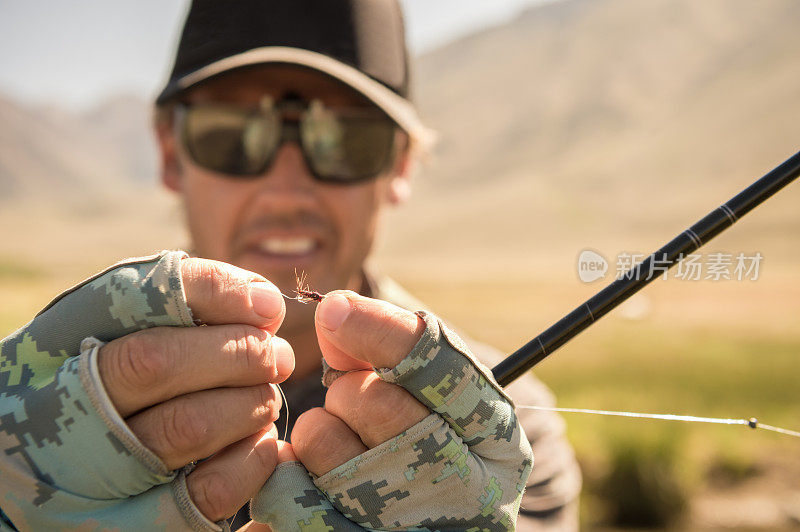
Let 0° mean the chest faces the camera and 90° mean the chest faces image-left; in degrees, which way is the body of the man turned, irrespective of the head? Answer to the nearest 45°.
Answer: approximately 0°
